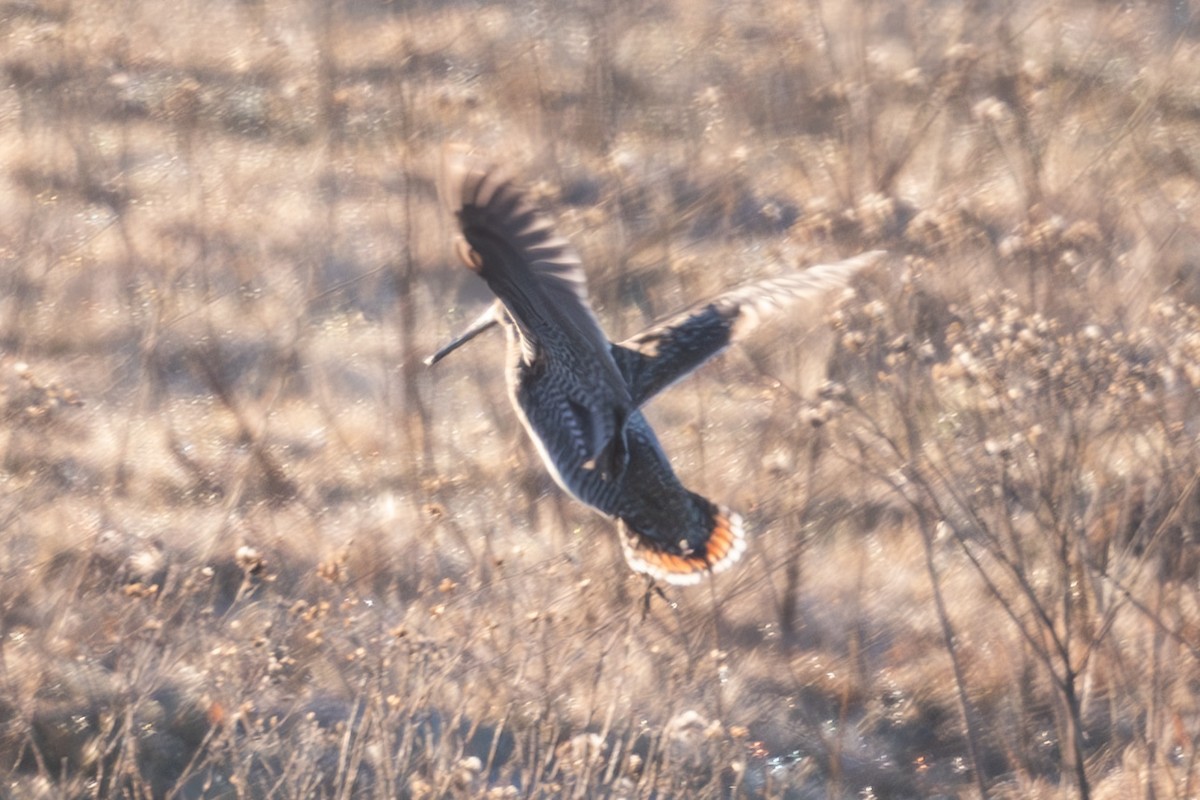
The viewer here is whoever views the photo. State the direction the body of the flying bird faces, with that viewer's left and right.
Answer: facing away from the viewer and to the left of the viewer
